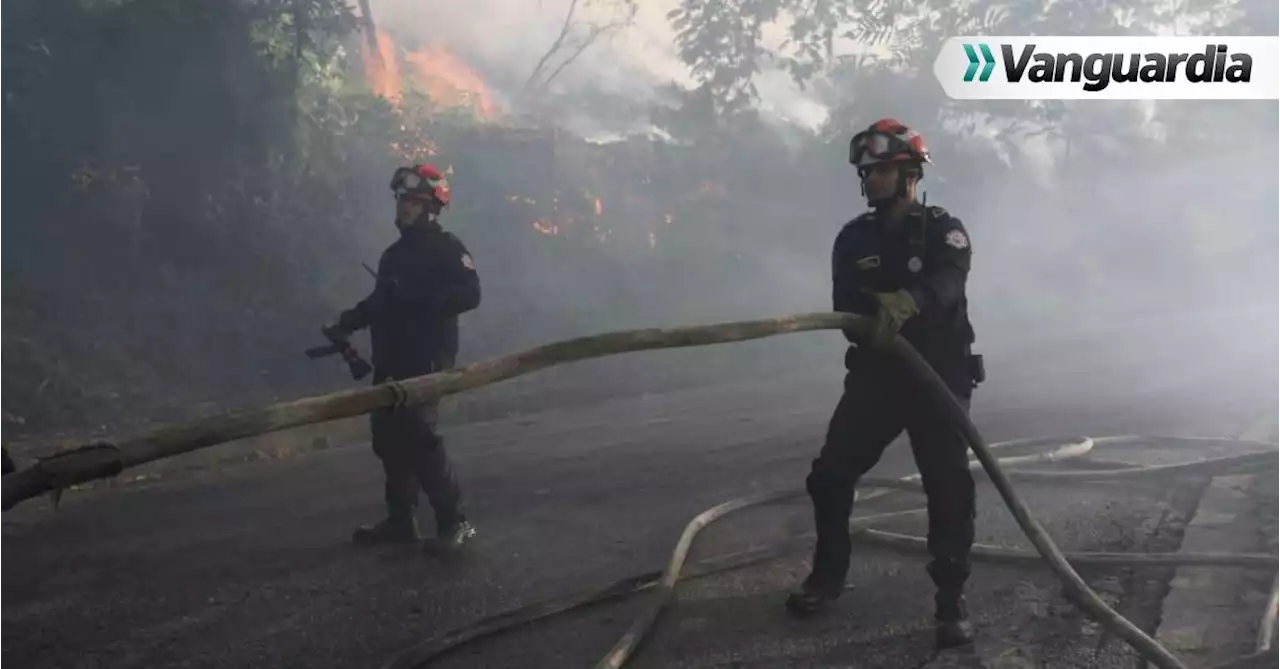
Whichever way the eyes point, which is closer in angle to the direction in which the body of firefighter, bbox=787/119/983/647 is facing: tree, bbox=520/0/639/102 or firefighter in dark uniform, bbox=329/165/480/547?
the firefighter in dark uniform

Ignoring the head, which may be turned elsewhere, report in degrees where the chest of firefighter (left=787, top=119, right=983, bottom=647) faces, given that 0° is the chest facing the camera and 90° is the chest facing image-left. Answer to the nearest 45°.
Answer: approximately 45°

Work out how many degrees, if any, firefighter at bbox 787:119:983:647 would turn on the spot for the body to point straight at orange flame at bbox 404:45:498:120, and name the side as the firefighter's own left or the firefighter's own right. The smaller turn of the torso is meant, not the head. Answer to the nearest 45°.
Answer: approximately 90° to the firefighter's own right

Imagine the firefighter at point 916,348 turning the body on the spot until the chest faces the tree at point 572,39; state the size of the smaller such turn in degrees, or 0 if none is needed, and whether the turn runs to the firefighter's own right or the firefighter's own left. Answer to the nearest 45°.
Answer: approximately 90° to the firefighter's own right

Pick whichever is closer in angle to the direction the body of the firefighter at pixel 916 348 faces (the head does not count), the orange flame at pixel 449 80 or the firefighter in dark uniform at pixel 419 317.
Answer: the firefighter in dark uniform

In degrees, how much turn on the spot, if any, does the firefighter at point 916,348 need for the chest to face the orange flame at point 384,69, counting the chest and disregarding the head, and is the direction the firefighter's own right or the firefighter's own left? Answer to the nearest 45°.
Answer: approximately 90° to the firefighter's own right
